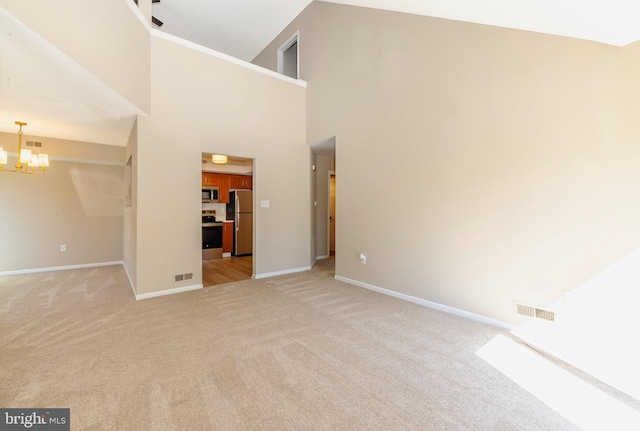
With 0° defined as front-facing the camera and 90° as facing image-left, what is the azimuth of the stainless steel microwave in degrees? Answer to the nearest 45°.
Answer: approximately 0°

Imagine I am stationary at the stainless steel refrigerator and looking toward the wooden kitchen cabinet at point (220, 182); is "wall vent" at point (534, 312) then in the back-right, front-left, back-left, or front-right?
back-left

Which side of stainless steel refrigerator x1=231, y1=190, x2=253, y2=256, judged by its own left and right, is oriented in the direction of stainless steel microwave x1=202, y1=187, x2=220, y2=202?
right

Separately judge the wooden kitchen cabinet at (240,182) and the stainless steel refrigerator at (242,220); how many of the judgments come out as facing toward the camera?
2

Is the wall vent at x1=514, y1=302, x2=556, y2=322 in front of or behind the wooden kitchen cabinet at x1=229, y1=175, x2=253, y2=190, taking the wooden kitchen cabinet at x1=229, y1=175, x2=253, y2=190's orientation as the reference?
in front

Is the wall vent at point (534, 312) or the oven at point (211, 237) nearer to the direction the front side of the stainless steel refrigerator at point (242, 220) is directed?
the wall vent

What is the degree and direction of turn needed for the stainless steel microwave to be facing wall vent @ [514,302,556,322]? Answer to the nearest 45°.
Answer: approximately 45° to its left

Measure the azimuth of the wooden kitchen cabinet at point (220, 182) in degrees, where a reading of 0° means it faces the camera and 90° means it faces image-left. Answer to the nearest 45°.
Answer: approximately 0°

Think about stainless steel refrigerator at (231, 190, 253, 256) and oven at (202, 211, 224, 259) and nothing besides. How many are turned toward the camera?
2
